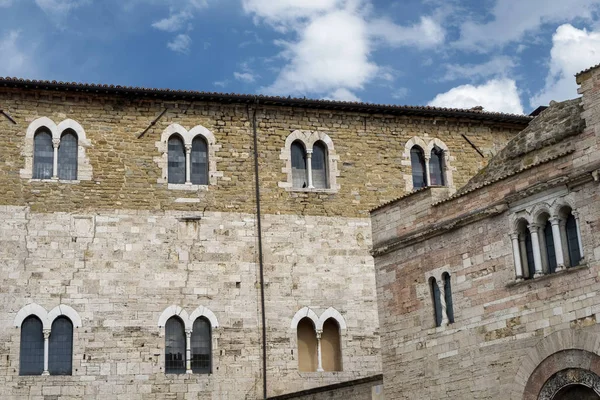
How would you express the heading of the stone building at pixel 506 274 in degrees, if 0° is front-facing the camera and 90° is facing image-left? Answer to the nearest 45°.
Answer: approximately 45°

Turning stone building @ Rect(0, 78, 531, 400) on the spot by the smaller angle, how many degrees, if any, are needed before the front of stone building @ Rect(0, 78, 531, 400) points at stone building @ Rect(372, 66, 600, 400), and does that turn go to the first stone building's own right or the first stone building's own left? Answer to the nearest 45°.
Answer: approximately 45° to the first stone building's own left

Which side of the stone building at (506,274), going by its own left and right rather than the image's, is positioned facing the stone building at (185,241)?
right

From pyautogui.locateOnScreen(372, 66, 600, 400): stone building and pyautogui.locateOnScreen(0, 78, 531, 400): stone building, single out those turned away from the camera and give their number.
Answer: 0

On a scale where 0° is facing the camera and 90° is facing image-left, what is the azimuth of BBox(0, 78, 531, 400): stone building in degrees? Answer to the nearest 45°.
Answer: approximately 0°
